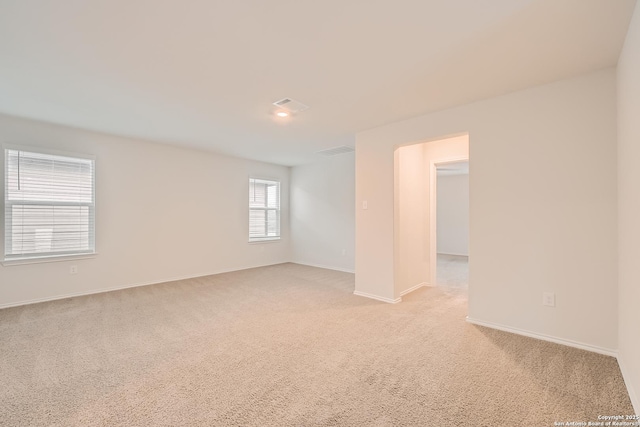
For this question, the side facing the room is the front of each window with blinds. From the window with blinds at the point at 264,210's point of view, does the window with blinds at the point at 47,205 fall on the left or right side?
on its right
